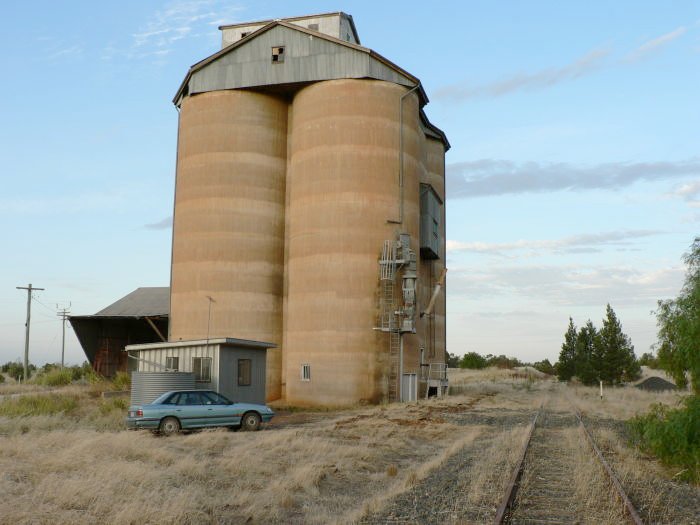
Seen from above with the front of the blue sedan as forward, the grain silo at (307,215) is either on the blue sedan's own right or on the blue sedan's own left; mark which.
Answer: on the blue sedan's own left

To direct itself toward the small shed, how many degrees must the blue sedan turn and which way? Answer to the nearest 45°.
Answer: approximately 90° to its left

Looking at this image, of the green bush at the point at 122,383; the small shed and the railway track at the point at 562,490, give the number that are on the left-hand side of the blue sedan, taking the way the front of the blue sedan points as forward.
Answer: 2

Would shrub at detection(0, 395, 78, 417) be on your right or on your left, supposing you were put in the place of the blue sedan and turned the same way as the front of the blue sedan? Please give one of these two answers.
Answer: on your left

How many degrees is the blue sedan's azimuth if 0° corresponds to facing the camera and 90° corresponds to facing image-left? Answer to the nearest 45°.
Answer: approximately 270°

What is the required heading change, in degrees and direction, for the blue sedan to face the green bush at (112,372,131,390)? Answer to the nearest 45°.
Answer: approximately 90° to its left

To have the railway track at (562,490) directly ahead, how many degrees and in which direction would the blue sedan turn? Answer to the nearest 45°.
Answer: approximately 45° to its right

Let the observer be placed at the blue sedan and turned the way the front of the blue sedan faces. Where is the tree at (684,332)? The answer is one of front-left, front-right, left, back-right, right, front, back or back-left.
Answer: front-right
